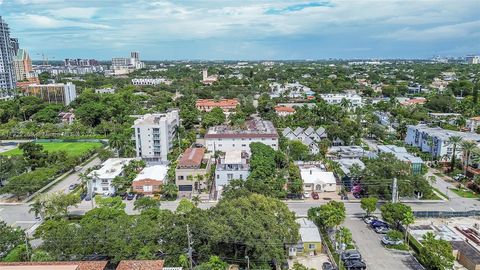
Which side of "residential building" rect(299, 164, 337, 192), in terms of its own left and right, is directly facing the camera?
front

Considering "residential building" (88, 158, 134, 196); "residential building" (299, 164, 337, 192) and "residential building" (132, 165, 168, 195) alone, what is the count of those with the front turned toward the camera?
3

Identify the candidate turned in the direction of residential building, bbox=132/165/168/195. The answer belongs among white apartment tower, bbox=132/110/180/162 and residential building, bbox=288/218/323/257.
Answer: the white apartment tower

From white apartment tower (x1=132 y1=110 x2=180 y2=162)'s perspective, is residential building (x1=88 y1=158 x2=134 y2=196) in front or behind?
in front

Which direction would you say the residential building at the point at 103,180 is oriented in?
toward the camera

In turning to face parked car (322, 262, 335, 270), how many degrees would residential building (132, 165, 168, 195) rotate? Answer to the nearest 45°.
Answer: approximately 45° to its left

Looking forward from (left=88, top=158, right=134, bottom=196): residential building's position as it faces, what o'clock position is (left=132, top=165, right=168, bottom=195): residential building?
(left=132, top=165, right=168, bottom=195): residential building is roughly at 10 o'clock from (left=88, top=158, right=134, bottom=196): residential building.

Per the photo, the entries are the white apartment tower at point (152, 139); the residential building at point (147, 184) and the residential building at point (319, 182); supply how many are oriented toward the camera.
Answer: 3

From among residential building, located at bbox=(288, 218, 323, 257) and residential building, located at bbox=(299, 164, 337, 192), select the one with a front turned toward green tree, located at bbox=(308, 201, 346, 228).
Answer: residential building, located at bbox=(299, 164, 337, 192)

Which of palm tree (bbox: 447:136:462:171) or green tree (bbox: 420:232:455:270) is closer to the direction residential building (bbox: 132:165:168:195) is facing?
the green tree

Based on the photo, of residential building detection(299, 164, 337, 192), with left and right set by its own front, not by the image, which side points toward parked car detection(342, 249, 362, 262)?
front

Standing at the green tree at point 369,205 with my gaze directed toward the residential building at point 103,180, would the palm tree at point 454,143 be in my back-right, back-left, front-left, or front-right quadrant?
back-right
